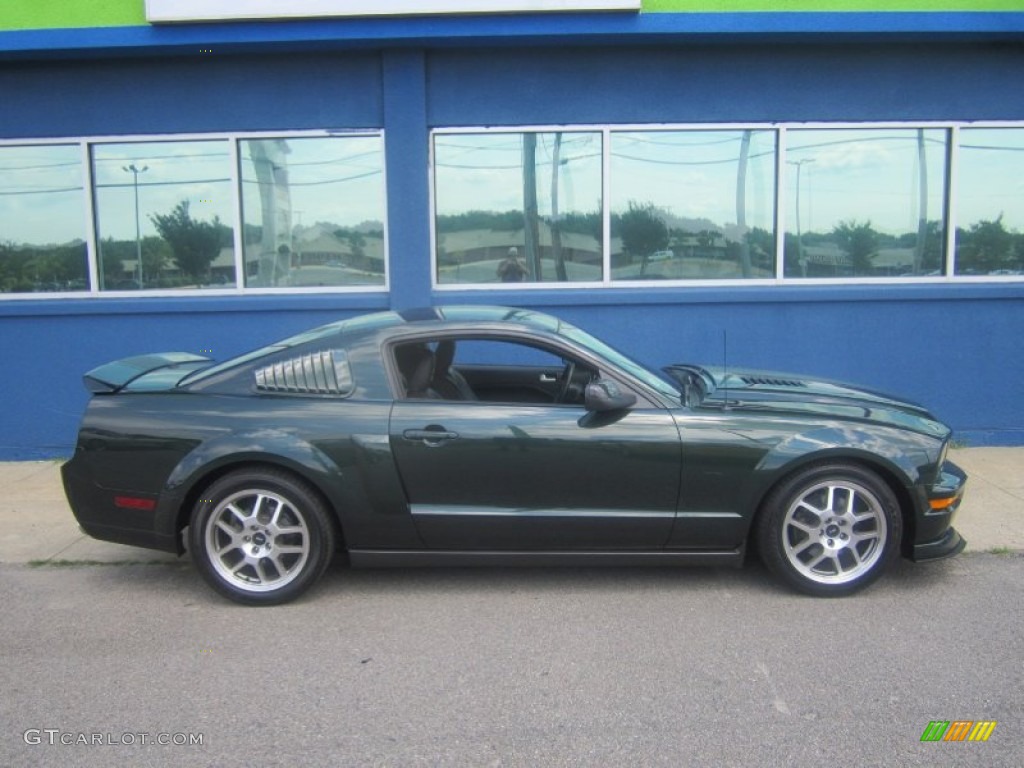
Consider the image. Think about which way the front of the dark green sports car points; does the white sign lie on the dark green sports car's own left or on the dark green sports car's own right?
on the dark green sports car's own left

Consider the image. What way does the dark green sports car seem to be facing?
to the viewer's right
